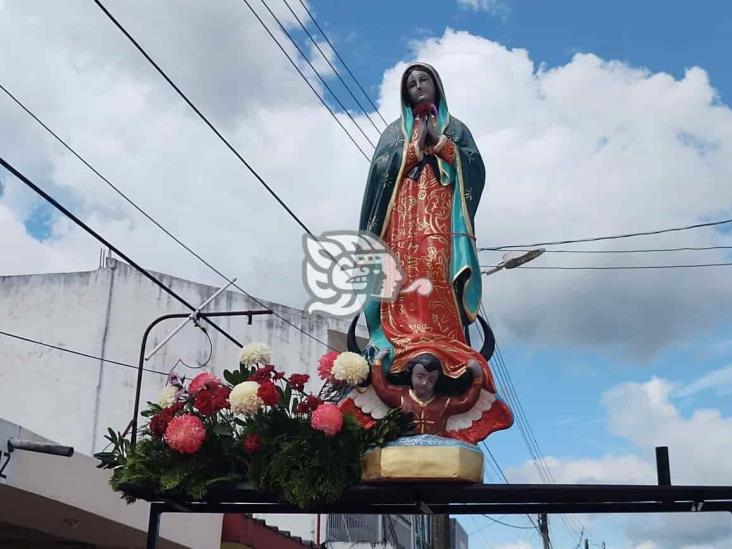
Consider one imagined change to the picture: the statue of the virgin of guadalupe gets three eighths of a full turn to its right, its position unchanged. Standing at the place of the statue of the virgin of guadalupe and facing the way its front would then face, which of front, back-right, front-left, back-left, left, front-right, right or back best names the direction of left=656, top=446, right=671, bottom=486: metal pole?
back

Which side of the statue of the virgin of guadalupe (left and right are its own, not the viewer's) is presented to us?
front

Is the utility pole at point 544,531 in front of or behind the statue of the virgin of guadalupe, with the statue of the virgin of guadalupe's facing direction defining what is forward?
behind

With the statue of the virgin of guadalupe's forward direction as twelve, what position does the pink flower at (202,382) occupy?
The pink flower is roughly at 2 o'clock from the statue of the virgin of guadalupe.

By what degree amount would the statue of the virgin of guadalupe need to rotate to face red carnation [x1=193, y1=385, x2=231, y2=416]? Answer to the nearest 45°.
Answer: approximately 45° to its right
